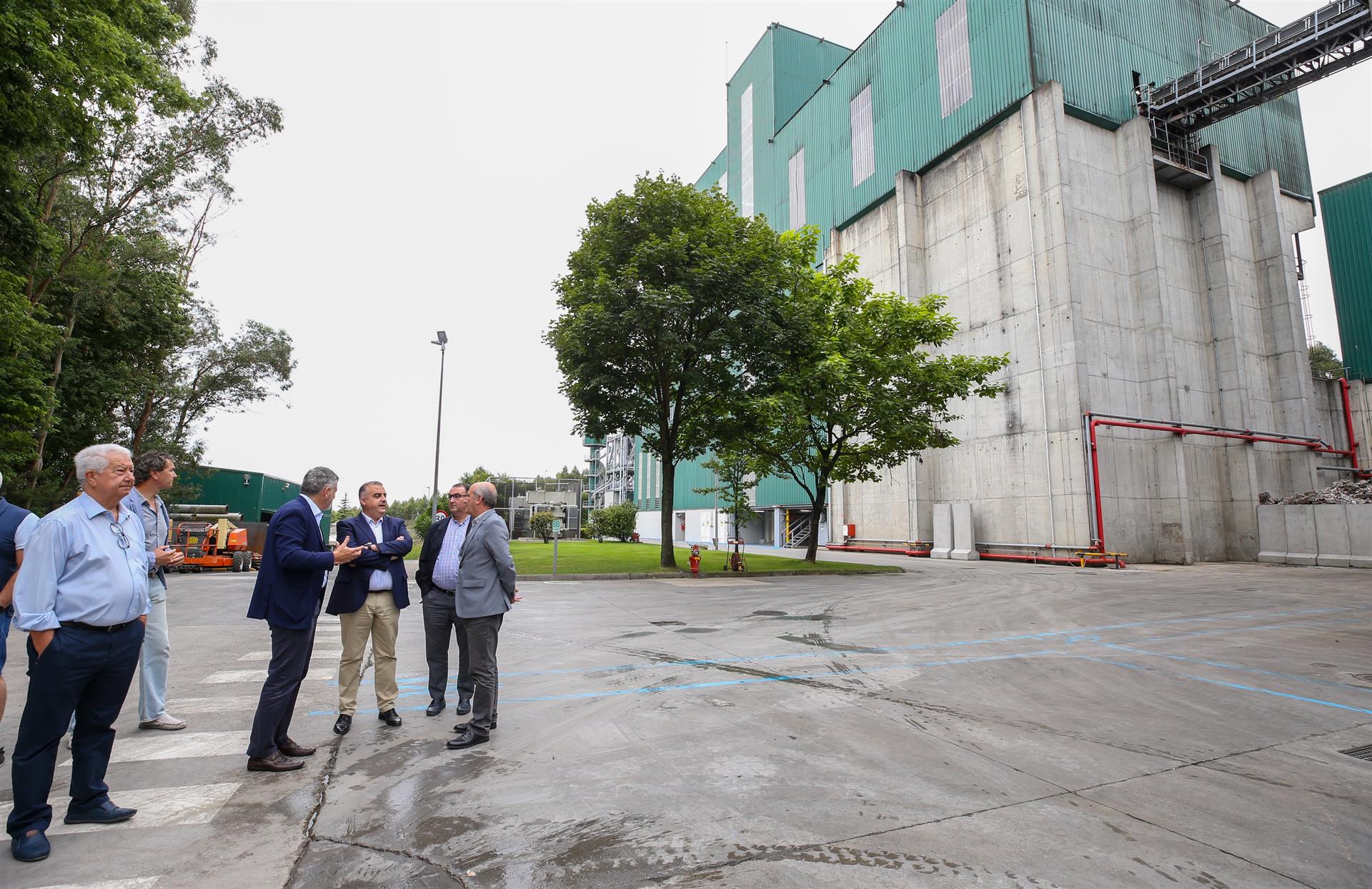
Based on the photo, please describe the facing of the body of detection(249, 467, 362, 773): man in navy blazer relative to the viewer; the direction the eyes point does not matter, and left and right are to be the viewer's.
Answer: facing to the right of the viewer

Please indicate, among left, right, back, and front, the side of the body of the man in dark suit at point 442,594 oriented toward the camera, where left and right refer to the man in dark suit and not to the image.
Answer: front

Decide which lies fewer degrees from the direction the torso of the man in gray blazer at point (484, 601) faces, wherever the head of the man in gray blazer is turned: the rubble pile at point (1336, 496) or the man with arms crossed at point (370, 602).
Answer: the man with arms crossed

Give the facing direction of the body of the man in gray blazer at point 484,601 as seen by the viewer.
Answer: to the viewer's left

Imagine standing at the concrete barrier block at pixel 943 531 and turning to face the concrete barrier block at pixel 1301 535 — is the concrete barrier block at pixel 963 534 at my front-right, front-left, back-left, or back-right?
front-right

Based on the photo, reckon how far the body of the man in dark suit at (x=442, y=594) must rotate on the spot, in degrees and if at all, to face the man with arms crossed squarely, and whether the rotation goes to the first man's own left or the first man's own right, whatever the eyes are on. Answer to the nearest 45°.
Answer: approximately 45° to the first man's own right

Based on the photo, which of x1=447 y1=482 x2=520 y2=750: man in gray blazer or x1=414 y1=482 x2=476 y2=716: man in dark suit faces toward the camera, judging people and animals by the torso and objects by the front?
the man in dark suit

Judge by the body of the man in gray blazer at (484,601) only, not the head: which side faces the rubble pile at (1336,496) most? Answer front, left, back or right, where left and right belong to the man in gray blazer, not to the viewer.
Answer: back

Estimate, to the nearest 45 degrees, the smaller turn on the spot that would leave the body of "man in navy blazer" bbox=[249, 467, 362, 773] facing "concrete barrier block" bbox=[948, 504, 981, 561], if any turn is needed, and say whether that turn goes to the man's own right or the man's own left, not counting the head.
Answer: approximately 45° to the man's own left

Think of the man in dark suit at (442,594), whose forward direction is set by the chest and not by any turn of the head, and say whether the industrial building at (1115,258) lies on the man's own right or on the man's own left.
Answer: on the man's own left

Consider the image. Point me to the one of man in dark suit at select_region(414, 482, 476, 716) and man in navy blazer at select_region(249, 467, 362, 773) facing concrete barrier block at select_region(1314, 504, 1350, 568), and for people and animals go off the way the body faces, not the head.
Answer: the man in navy blazer

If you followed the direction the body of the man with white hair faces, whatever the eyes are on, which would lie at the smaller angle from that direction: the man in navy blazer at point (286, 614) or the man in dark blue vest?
the man in navy blazer

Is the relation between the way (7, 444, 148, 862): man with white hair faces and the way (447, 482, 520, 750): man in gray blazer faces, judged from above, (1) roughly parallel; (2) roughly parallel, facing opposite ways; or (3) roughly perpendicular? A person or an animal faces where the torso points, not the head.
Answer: roughly parallel, facing opposite ways

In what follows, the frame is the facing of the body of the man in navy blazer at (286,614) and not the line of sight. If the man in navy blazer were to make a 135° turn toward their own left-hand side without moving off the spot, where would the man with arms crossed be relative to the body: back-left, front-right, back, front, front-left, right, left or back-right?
right

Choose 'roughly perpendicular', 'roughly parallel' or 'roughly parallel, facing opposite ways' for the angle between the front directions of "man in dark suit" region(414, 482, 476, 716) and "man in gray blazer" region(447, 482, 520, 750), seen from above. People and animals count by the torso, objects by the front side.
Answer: roughly perpendicular

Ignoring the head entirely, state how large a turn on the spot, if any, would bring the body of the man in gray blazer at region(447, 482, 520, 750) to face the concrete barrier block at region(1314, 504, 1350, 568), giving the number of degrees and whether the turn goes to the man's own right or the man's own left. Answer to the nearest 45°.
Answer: approximately 180°

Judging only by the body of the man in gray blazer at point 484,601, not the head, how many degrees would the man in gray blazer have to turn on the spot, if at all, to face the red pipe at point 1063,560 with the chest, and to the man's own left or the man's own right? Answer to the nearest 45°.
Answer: approximately 135° to the man's own right

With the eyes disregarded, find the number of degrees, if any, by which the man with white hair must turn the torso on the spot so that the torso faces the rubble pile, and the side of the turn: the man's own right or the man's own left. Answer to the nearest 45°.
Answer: approximately 45° to the man's own left

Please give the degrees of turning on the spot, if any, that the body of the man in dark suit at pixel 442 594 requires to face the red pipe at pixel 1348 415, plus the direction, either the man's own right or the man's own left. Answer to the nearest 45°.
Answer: approximately 90° to the man's own left

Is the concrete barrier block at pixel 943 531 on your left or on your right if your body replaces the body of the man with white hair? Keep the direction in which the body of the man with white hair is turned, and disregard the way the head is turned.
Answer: on your left

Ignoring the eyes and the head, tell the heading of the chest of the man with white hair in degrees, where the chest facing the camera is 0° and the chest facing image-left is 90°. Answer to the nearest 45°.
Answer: approximately 315°
